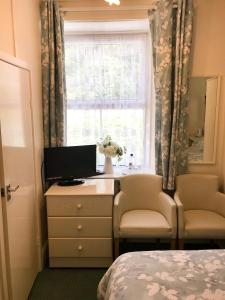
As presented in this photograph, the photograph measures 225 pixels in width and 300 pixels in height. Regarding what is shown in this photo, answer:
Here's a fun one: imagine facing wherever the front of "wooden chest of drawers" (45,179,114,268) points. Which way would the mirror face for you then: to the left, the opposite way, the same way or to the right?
to the right

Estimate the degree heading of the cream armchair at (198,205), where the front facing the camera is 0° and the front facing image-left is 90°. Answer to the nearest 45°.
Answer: approximately 0°

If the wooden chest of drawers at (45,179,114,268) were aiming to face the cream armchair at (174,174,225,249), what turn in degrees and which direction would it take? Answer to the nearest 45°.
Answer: approximately 90° to its left

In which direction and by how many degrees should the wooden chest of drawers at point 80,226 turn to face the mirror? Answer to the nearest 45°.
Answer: approximately 90° to its left

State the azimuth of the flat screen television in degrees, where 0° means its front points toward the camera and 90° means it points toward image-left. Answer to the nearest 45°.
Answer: approximately 315°

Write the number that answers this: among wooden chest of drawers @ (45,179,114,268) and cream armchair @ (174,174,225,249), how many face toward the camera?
2

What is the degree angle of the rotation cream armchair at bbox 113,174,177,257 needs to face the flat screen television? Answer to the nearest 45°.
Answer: approximately 90° to its right
